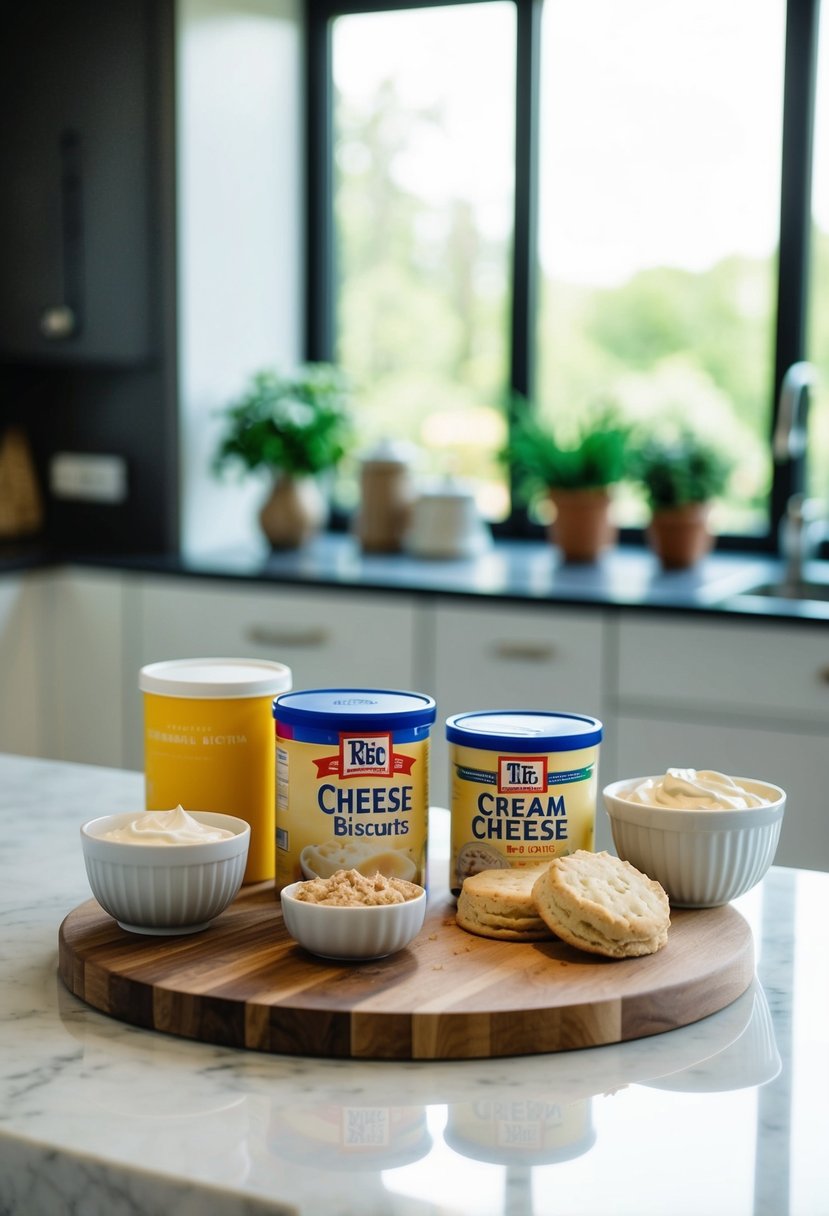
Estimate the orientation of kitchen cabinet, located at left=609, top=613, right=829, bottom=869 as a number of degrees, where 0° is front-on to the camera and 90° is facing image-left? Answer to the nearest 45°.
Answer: approximately 0°

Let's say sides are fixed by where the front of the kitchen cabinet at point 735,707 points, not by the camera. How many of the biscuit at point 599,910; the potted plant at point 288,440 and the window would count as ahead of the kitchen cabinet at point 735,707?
1

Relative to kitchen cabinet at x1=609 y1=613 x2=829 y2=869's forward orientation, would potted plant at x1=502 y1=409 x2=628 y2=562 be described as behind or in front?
behind

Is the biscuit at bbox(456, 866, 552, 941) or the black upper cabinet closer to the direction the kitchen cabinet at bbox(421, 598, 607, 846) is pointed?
the biscuit

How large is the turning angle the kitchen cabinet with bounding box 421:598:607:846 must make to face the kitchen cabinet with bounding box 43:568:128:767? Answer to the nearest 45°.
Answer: approximately 135° to its right

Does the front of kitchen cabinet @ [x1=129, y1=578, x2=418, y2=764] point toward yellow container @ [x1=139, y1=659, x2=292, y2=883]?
yes

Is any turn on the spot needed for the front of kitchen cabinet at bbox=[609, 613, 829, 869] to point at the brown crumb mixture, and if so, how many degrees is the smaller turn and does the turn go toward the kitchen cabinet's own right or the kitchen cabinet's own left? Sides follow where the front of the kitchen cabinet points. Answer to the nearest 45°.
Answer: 0° — it already faces it

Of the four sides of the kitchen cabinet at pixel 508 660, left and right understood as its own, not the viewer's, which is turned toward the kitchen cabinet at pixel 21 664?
right

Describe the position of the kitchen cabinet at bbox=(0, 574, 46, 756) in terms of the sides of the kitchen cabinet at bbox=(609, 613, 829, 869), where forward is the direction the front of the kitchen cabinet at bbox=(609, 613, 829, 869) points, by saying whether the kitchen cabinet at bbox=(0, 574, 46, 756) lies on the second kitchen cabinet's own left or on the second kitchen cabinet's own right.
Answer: on the second kitchen cabinet's own right
